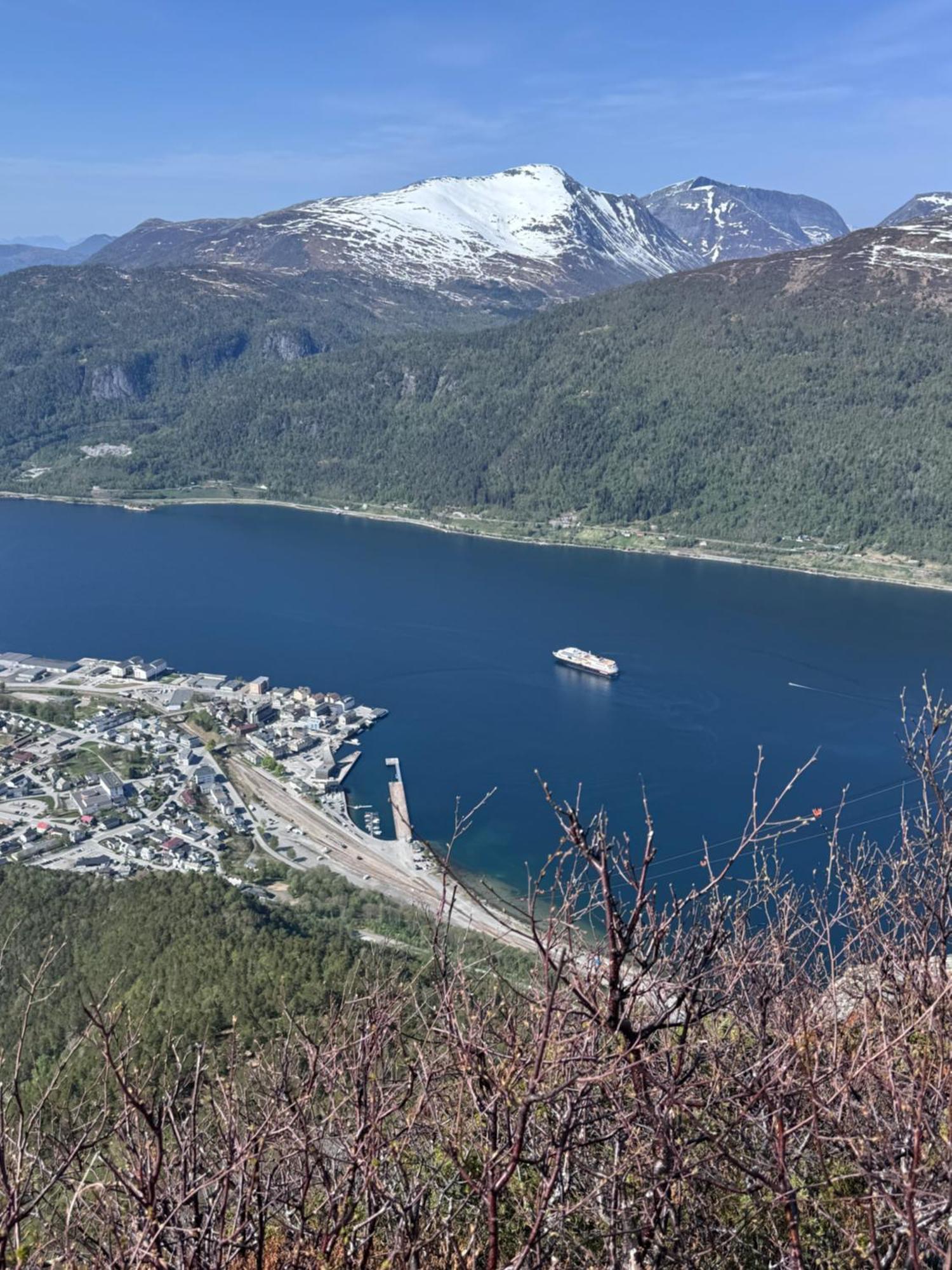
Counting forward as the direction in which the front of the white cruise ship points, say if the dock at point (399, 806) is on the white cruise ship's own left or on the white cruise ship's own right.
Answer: on the white cruise ship's own left

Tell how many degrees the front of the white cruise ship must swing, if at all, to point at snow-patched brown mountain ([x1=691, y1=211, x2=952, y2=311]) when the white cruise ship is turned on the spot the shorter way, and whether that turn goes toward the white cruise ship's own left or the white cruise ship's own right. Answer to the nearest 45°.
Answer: approximately 45° to the white cruise ship's own right

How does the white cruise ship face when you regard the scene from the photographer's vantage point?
facing away from the viewer and to the left of the viewer
